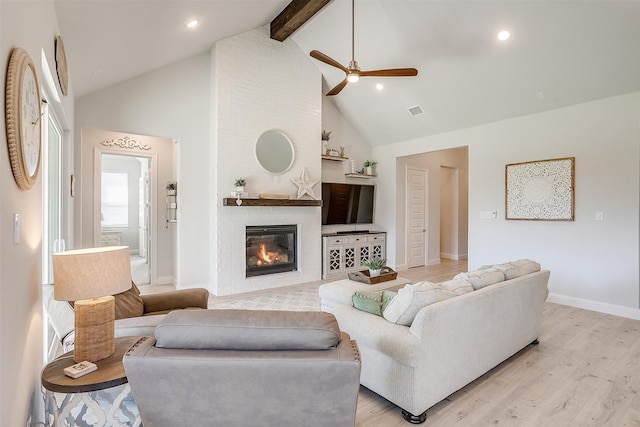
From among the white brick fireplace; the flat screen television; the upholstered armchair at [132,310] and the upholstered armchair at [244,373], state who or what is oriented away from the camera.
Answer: the upholstered armchair at [244,373]

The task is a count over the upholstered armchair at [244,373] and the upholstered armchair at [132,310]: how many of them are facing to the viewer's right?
1

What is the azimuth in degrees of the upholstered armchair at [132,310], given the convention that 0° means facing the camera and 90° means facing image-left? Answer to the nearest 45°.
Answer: approximately 270°

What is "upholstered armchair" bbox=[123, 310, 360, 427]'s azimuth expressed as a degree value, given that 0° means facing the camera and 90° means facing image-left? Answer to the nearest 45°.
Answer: approximately 180°

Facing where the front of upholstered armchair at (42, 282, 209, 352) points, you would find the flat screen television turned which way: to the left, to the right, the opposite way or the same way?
to the right

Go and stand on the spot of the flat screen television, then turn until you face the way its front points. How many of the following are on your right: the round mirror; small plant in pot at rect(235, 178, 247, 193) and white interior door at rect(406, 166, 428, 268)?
2

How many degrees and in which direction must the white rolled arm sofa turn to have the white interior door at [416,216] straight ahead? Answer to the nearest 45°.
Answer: approximately 45° to its right

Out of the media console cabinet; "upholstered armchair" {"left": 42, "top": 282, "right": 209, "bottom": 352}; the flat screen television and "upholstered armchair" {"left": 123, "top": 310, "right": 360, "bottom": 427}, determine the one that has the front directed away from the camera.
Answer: "upholstered armchair" {"left": 123, "top": 310, "right": 360, "bottom": 427}
